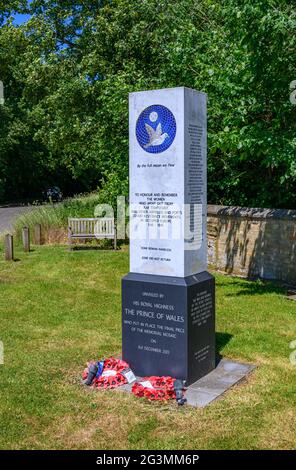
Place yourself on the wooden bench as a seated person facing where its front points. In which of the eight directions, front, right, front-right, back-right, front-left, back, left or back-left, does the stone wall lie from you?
front-left

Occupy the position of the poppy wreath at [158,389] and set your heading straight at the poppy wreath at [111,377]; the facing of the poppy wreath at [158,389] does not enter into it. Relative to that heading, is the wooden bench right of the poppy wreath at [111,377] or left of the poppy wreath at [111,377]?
right

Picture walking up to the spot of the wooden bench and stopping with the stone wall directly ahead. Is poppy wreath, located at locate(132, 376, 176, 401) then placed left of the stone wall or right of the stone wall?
right

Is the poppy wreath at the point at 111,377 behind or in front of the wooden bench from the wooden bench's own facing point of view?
in front

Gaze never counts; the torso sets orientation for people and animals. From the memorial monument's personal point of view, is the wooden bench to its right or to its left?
on its right

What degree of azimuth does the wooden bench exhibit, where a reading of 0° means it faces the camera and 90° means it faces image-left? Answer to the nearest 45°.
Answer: approximately 0°

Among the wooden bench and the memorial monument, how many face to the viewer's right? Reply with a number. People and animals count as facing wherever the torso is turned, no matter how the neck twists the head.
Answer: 0

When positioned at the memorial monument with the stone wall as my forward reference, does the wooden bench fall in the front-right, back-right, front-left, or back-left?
front-left

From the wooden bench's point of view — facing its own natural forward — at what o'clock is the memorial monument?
The memorial monument is roughly at 12 o'clock from the wooden bench.

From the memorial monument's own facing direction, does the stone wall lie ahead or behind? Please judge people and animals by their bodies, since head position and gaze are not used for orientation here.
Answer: behind

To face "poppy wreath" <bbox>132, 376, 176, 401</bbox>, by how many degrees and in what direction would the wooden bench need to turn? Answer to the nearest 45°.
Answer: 0° — it already faces it

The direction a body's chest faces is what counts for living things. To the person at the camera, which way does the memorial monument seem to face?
facing the viewer and to the left of the viewer
